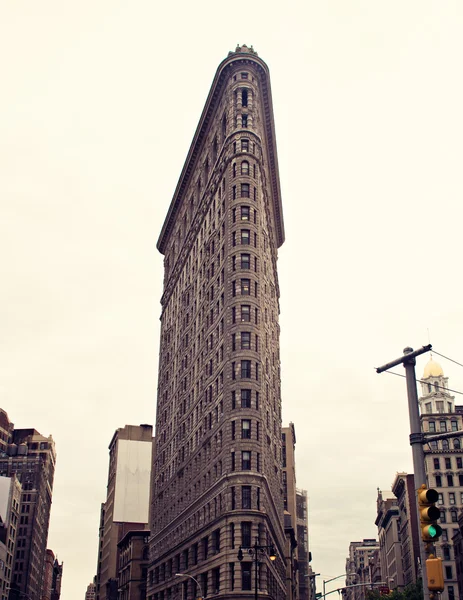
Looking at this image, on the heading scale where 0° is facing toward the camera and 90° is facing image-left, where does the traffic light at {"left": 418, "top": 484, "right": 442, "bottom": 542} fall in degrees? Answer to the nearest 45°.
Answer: approximately 315°
